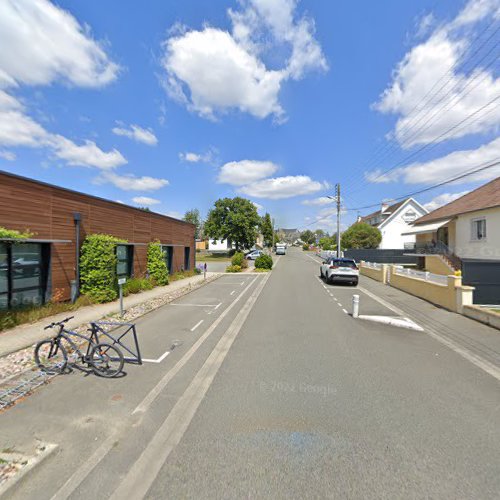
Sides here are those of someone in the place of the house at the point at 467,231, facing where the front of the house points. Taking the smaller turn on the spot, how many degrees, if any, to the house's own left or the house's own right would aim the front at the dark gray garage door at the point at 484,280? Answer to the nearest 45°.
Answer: approximately 45° to the house's own left

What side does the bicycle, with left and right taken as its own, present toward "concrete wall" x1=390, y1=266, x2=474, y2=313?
back

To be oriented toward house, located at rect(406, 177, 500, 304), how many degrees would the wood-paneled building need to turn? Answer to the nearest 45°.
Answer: approximately 45° to its left

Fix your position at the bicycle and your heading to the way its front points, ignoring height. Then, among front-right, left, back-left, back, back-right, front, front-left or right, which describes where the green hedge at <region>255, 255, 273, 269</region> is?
back-right

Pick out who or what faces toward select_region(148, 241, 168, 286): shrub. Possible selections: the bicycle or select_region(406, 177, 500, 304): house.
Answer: the house

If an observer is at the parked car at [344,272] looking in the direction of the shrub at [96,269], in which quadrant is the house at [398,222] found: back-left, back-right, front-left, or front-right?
back-right

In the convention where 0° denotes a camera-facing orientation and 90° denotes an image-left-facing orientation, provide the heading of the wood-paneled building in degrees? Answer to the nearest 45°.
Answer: approximately 315°

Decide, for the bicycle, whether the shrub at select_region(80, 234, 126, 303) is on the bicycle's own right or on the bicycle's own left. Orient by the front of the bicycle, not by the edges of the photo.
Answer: on the bicycle's own right

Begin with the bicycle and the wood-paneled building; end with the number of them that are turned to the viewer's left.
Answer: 1

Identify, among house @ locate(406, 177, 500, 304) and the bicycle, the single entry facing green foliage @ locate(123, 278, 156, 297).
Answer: the house

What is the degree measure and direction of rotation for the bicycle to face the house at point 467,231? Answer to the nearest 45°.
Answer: approximately 180°

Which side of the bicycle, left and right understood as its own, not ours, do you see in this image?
left

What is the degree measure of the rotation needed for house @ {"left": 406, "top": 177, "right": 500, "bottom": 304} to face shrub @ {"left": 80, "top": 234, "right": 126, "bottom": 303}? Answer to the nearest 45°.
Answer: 0° — it already faces it
